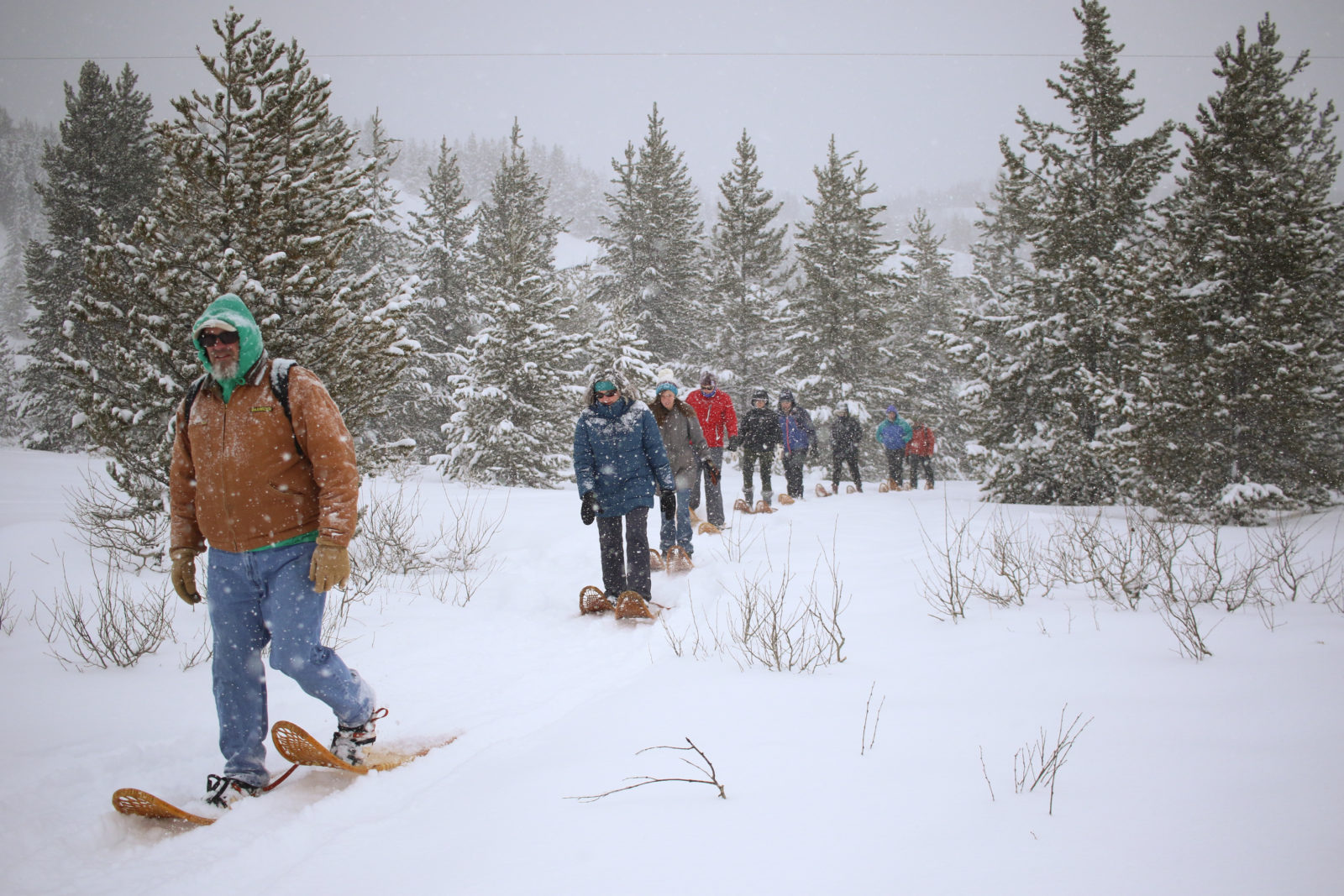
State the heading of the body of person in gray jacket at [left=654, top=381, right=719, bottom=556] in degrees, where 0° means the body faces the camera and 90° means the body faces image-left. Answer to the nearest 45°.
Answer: approximately 45°

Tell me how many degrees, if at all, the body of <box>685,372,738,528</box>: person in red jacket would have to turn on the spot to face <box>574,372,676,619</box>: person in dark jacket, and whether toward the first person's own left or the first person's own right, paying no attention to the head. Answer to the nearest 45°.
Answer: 0° — they already face them

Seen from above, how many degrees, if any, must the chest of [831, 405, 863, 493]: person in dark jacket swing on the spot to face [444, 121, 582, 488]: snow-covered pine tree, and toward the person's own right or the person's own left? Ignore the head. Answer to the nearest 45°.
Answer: approximately 90° to the person's own right

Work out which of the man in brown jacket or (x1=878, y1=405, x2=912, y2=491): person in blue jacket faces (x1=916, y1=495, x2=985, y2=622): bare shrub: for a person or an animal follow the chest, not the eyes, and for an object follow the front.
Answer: the person in blue jacket

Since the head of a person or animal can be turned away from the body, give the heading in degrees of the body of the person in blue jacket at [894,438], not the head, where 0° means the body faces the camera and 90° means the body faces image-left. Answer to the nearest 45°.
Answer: approximately 0°

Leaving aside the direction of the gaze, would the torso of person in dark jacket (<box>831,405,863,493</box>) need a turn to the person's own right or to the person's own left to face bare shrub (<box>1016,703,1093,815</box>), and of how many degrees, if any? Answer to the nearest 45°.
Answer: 0° — they already face it

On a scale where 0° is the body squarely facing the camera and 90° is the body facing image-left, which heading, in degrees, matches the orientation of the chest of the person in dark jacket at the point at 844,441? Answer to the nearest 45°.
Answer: approximately 0°

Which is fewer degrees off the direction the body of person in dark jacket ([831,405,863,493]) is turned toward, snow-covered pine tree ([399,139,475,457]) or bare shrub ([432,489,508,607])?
the bare shrub
